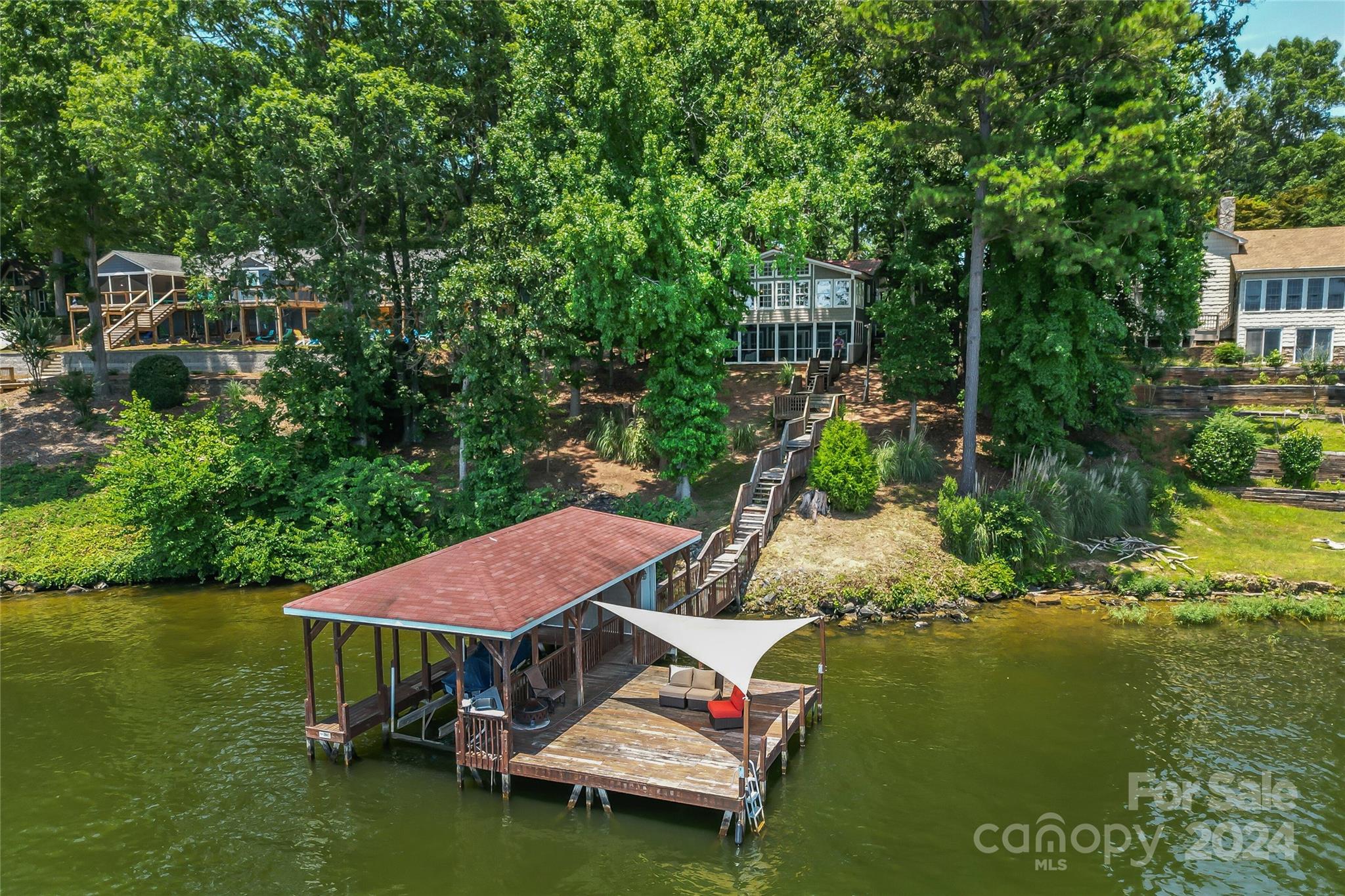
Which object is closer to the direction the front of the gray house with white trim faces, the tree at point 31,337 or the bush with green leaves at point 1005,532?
the bush with green leaves

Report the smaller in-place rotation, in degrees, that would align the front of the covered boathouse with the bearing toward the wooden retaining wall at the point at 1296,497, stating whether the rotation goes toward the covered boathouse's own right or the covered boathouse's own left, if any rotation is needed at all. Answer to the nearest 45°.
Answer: approximately 135° to the covered boathouse's own left

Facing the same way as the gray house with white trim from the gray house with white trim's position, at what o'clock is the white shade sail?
The white shade sail is roughly at 12 o'clock from the gray house with white trim.

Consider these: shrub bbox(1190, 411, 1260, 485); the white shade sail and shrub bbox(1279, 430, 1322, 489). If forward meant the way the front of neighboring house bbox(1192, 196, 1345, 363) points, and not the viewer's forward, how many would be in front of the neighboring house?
3

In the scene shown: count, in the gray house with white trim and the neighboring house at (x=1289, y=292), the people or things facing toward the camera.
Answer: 2

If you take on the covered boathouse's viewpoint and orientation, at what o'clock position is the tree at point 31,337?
The tree is roughly at 3 o'clock from the covered boathouse.

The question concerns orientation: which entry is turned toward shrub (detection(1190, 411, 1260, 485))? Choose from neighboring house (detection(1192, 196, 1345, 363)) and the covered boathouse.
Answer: the neighboring house

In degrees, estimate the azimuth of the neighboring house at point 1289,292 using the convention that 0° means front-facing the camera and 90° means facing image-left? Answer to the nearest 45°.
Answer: approximately 0°

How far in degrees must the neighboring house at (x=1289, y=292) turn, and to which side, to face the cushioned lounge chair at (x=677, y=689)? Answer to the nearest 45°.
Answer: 0° — it already faces it

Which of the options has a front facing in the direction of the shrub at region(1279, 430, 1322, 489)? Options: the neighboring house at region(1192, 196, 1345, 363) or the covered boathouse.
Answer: the neighboring house

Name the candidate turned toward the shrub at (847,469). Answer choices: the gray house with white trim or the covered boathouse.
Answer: the gray house with white trim

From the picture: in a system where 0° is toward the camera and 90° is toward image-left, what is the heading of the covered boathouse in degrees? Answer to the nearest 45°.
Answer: approximately 45°
